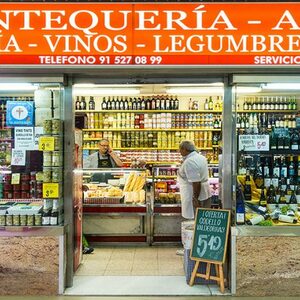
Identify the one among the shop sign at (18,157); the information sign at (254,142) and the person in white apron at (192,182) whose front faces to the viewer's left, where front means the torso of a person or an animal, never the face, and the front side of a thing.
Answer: the person in white apron

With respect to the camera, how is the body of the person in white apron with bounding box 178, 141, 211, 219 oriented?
to the viewer's left

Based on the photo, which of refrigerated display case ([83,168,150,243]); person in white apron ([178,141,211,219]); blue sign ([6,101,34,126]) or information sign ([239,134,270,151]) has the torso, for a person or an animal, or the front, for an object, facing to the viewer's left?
the person in white apron

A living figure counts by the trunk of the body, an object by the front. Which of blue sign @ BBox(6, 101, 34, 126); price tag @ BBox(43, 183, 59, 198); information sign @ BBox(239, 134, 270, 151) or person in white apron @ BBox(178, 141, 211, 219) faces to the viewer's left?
the person in white apron

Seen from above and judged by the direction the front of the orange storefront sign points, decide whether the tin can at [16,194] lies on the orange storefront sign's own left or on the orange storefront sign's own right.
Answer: on the orange storefront sign's own right

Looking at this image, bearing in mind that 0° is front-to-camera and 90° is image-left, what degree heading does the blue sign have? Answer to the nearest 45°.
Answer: approximately 0°
